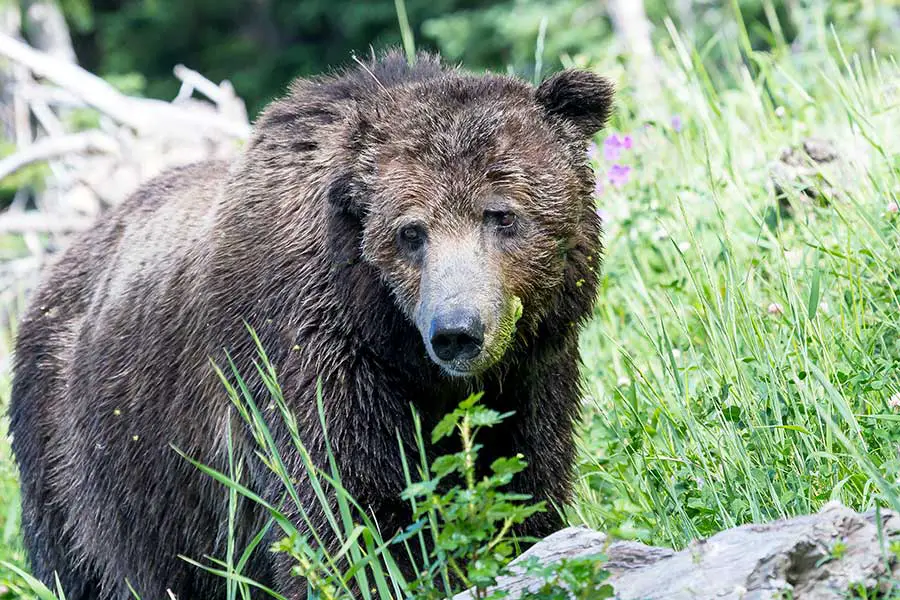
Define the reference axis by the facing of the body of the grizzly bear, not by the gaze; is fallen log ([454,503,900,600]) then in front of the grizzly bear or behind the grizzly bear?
in front

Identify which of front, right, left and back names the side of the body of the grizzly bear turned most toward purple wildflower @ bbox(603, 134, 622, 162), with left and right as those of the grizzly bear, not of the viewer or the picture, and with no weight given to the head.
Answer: left

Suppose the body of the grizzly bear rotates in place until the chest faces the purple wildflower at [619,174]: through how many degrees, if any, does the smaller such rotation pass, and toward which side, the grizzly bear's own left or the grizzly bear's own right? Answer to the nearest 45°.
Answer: approximately 90° to the grizzly bear's own left

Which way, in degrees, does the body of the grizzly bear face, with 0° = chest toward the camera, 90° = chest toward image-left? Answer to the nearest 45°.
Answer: approximately 315°

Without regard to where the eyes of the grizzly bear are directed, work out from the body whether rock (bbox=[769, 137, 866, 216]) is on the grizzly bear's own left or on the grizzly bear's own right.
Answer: on the grizzly bear's own left

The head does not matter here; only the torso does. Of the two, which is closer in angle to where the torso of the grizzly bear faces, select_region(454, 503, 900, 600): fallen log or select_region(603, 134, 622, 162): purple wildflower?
the fallen log
